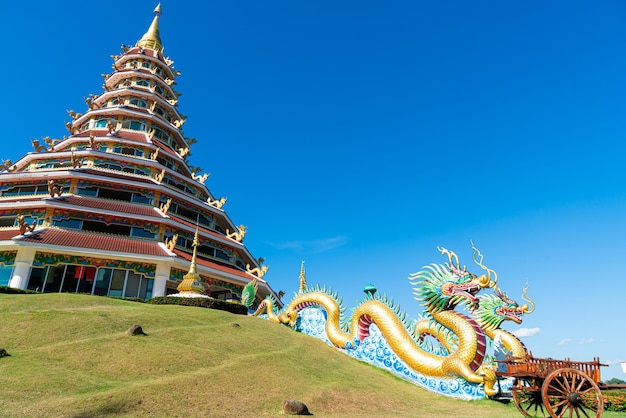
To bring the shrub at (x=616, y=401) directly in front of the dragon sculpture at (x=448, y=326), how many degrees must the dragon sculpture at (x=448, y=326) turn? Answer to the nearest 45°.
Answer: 0° — it already faces it

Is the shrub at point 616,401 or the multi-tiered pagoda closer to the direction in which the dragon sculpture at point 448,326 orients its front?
the shrub

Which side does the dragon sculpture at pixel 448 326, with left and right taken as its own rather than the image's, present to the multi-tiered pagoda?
back

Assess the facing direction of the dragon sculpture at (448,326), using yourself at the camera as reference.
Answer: facing to the right of the viewer

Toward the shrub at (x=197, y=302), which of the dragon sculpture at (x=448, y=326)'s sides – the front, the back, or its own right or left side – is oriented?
back
